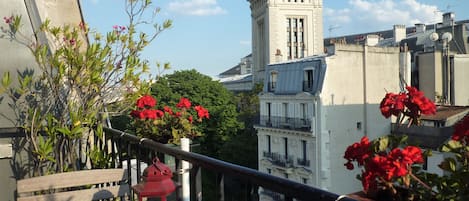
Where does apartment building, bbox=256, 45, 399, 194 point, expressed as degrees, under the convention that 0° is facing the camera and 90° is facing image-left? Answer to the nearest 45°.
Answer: approximately 45°

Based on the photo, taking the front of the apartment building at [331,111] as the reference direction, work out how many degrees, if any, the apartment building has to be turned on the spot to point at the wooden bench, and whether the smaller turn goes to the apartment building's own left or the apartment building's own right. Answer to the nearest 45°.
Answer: approximately 45° to the apartment building's own left

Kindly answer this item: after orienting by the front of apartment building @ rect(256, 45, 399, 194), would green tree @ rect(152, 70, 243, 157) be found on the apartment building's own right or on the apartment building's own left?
on the apartment building's own right
